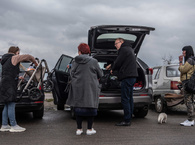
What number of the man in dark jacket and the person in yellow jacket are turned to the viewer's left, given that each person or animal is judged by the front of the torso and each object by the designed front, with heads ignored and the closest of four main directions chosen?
2

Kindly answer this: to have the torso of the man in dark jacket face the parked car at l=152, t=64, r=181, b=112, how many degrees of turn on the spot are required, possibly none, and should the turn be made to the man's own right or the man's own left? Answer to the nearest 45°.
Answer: approximately 135° to the man's own right

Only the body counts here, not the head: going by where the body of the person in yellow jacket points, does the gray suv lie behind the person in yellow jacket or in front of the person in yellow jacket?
in front

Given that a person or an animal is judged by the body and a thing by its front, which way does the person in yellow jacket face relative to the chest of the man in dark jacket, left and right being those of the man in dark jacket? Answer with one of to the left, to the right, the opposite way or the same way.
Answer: the same way

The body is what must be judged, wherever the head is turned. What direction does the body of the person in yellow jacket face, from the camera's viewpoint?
to the viewer's left

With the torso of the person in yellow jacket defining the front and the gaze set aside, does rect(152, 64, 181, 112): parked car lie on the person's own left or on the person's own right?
on the person's own right

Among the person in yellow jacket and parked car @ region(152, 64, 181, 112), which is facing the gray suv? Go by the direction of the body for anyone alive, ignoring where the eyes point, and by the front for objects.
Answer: the person in yellow jacket

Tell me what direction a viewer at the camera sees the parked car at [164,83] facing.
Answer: facing away from the viewer and to the left of the viewer

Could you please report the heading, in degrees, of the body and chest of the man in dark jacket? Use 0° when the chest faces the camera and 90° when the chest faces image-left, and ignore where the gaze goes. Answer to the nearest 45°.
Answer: approximately 90°

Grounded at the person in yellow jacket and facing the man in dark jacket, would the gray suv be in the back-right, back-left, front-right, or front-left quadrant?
front-right

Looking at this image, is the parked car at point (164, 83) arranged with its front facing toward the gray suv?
no

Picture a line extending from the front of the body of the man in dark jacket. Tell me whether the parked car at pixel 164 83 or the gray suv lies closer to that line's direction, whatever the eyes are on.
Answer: the gray suv

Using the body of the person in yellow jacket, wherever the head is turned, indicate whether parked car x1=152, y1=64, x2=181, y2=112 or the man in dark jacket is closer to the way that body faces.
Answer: the man in dark jacket
